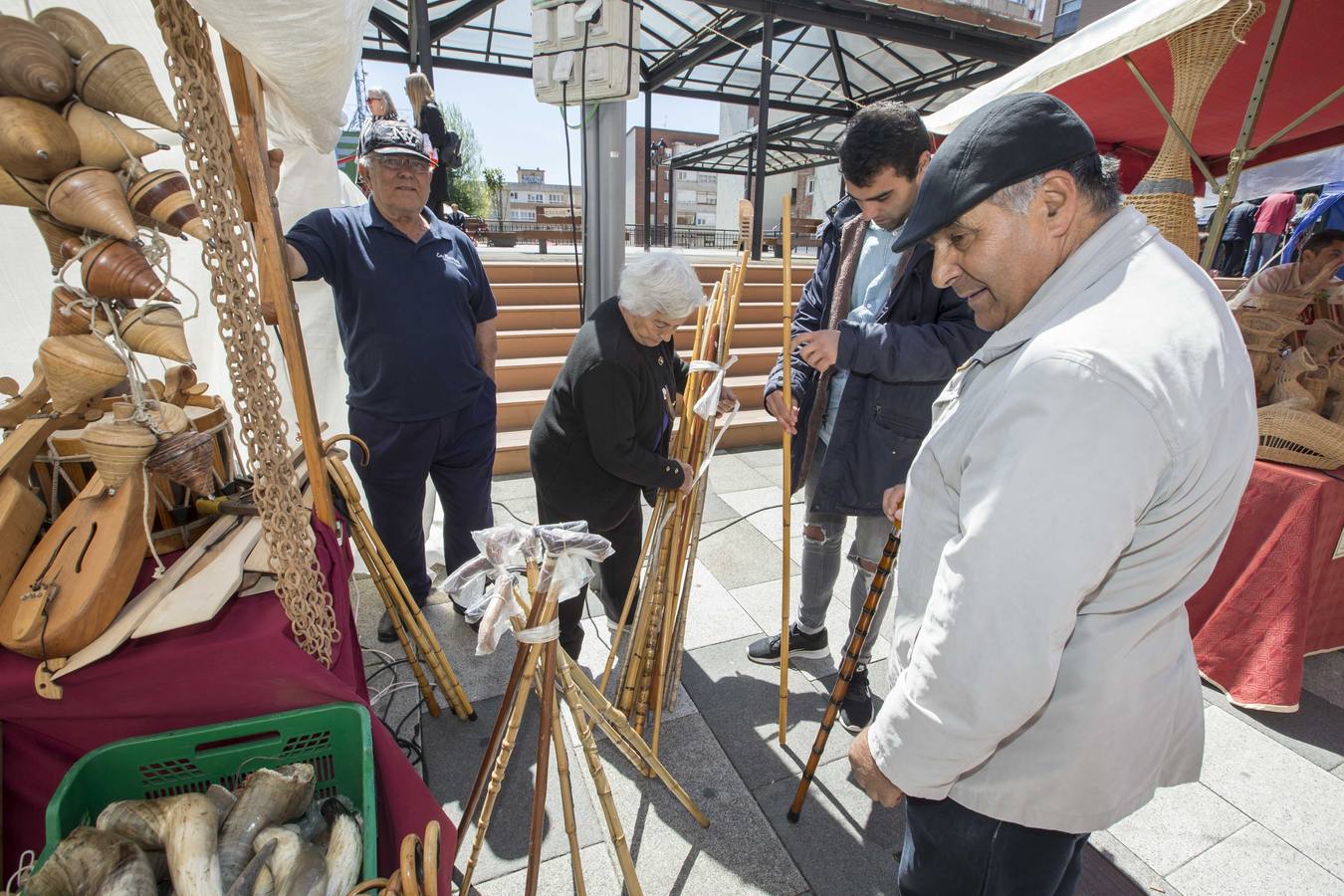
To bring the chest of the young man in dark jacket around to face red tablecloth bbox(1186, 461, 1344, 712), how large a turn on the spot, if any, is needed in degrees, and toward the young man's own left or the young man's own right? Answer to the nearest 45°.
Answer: approximately 135° to the young man's own left

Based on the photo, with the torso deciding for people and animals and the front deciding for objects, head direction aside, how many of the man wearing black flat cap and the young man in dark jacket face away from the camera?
0

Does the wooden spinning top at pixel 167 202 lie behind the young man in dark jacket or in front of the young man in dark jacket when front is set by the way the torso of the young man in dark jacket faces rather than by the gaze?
in front

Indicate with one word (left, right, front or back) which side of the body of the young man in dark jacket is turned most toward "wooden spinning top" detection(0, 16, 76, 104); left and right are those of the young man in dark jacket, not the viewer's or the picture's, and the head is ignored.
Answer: front

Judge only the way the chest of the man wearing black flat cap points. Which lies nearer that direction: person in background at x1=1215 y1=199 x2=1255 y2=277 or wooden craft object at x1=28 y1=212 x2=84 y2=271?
the wooden craft object

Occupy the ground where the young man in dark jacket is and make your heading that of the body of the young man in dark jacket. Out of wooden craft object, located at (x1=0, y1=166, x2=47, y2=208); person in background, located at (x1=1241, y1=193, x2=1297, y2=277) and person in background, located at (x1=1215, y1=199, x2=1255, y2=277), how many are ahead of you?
1

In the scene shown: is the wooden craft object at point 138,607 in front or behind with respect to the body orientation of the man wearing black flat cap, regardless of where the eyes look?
in front

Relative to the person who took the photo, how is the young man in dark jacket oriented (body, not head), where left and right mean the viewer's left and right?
facing the viewer and to the left of the viewer

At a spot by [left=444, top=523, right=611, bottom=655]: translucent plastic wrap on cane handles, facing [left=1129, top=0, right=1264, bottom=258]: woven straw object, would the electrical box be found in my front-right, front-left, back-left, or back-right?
front-left

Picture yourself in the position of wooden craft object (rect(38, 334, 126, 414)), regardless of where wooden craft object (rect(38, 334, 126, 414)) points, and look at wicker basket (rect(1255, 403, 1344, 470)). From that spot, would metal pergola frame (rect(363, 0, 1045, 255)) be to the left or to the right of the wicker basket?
left

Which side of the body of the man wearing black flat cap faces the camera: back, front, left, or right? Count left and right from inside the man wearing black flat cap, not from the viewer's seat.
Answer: left

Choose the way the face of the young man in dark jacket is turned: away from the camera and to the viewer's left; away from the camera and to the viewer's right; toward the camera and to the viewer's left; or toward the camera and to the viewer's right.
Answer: toward the camera and to the viewer's left

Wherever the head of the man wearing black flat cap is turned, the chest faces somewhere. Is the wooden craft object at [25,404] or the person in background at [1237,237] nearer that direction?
the wooden craft object

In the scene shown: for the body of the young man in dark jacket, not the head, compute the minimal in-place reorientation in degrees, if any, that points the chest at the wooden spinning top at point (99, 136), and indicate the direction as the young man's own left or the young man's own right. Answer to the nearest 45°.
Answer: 0° — they already face it
